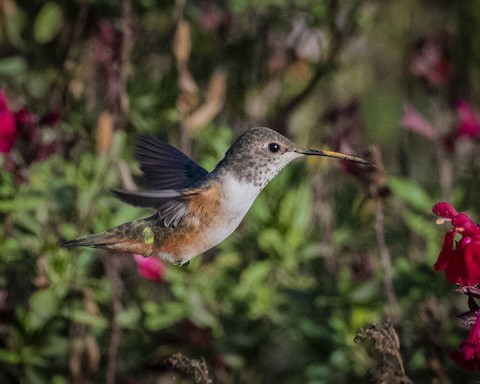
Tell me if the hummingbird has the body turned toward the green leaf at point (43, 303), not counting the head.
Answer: no

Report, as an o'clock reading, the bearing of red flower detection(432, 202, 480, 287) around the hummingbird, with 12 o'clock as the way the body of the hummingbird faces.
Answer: The red flower is roughly at 1 o'clock from the hummingbird.

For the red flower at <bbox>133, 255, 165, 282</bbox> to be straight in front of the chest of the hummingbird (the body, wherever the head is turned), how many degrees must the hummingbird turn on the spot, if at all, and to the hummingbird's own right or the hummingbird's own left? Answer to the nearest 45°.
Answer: approximately 90° to the hummingbird's own left

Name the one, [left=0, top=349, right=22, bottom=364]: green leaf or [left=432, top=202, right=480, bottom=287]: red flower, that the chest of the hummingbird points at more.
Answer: the red flower

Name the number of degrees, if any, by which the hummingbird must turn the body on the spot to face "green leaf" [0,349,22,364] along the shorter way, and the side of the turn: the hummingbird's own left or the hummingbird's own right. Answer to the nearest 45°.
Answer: approximately 135° to the hummingbird's own left

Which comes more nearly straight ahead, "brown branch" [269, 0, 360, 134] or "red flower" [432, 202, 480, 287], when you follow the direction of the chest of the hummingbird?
the red flower

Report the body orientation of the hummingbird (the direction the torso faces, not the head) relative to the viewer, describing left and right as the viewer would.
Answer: facing to the right of the viewer

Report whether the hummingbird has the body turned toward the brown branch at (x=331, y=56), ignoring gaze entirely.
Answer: no

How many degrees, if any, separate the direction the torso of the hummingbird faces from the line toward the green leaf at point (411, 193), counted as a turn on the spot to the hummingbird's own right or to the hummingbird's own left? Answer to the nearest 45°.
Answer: approximately 45° to the hummingbird's own left
